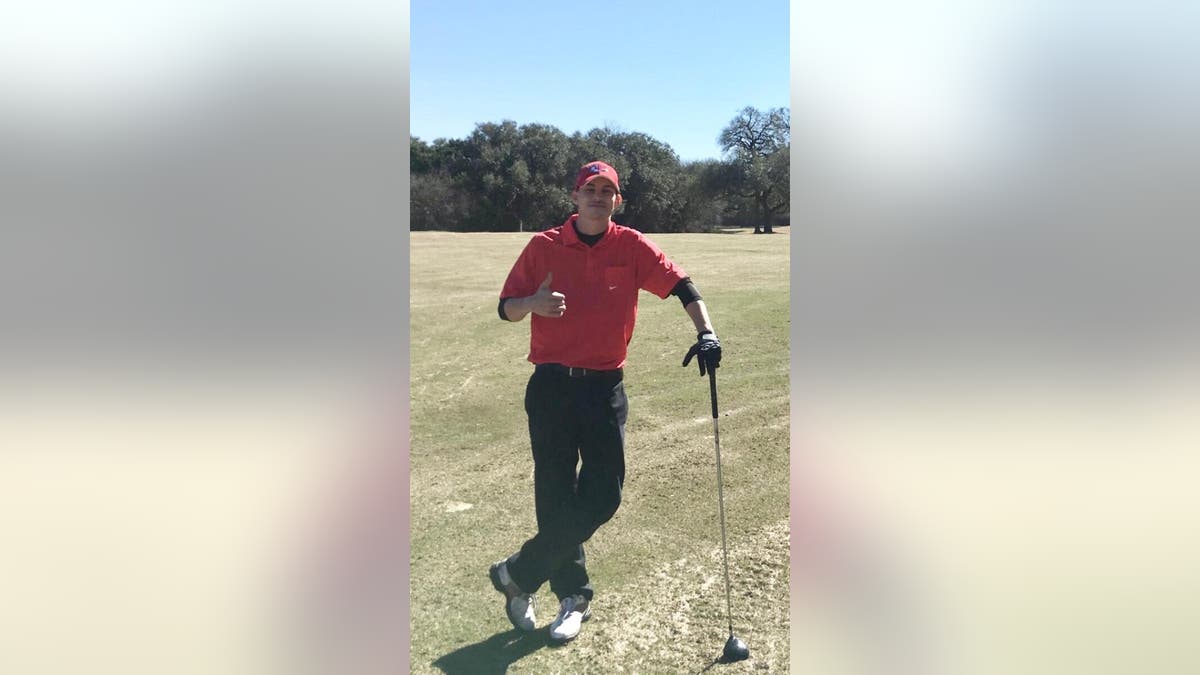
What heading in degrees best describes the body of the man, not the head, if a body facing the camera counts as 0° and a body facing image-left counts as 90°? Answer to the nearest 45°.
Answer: approximately 0°
